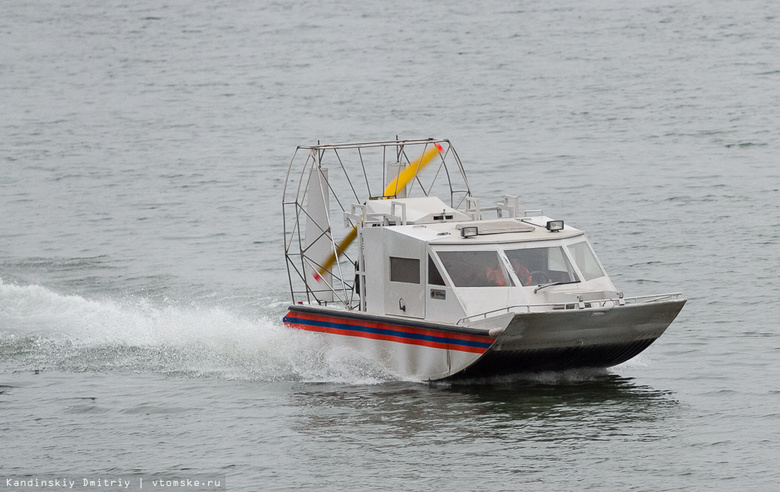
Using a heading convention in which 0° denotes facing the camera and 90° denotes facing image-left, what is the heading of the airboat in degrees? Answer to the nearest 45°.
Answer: approximately 315°

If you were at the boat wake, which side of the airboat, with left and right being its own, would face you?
back
